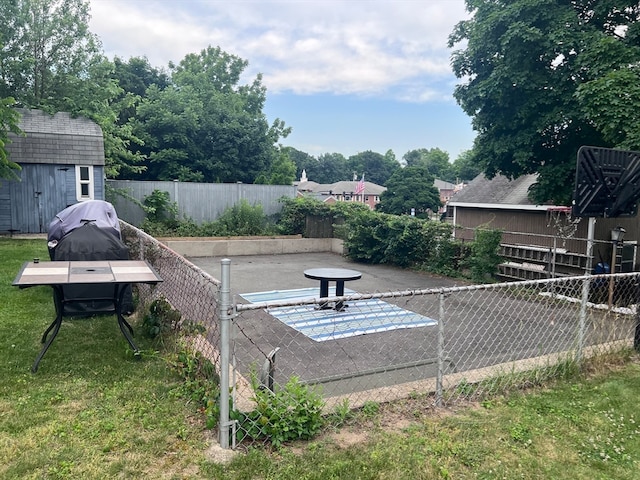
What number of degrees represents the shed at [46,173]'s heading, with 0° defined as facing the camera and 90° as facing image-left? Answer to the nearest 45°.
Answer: approximately 0°

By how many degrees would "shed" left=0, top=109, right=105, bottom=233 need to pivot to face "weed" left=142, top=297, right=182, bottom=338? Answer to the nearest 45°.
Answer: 0° — it already faces it

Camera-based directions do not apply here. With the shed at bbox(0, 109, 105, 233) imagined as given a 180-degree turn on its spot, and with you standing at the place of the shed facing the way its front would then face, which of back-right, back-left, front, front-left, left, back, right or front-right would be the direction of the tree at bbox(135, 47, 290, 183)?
front-right

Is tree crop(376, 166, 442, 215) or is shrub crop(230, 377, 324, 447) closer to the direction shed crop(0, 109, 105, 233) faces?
the shrub

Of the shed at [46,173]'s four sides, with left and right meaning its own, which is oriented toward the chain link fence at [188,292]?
front

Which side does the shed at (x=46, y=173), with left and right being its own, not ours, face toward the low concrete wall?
left

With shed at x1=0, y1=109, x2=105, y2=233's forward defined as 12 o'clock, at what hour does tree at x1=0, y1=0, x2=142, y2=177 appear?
The tree is roughly at 6 o'clock from the shed.

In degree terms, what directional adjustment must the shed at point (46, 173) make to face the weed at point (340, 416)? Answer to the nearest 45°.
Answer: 0° — it already faces it

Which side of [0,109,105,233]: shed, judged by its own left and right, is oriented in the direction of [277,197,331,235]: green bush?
left

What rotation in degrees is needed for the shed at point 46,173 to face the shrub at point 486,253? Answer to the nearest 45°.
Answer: approximately 45° to its left

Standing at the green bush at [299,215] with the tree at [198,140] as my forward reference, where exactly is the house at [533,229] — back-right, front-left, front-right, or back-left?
back-right

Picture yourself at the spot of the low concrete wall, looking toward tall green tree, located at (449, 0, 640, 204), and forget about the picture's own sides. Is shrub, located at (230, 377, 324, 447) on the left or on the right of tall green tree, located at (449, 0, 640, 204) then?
right

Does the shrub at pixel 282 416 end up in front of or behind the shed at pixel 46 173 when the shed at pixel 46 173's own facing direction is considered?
in front

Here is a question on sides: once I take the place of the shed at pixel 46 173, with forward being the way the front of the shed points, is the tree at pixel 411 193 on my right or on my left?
on my left
